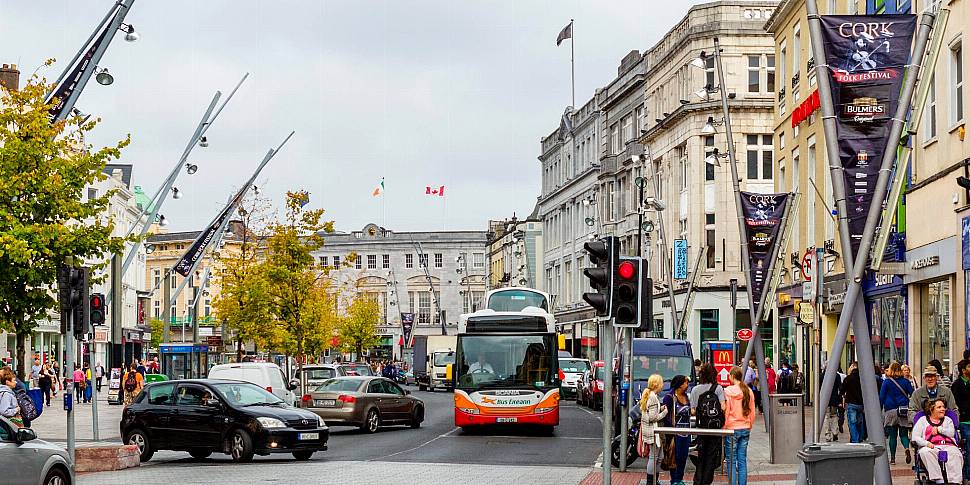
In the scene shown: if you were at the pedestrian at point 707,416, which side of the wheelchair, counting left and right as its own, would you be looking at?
right

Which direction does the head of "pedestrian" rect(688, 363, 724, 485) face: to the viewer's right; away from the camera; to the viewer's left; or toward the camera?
away from the camera

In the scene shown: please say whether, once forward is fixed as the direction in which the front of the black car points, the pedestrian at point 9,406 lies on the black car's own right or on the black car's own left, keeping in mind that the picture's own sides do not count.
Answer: on the black car's own right

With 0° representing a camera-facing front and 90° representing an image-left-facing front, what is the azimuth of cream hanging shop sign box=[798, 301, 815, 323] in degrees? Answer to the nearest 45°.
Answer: approximately 0°

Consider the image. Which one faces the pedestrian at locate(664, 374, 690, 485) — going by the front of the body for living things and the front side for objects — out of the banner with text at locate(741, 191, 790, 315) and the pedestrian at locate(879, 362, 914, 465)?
the banner with text

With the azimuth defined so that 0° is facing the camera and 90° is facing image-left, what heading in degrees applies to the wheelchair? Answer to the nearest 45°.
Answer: approximately 0°

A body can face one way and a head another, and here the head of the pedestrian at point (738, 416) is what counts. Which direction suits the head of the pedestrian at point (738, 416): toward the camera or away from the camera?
away from the camera
